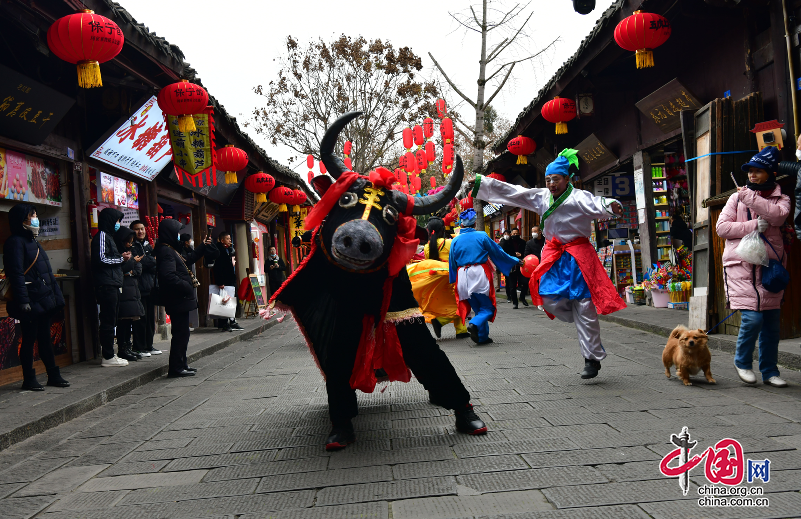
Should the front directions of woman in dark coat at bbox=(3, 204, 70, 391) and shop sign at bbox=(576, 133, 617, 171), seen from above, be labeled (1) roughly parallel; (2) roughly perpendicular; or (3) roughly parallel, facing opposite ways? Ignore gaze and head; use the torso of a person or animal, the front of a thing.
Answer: roughly perpendicular

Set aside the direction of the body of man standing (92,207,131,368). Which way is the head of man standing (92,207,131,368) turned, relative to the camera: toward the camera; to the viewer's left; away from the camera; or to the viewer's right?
to the viewer's right

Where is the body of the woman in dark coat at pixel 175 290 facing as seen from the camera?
to the viewer's right

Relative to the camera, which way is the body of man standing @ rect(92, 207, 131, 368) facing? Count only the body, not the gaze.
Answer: to the viewer's right

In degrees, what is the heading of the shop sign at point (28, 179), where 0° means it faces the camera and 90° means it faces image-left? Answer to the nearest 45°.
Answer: approximately 315°

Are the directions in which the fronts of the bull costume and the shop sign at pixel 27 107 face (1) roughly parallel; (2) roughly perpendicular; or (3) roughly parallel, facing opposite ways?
roughly perpendicular

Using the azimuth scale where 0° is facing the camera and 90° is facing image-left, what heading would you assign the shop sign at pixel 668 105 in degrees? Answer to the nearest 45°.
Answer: approximately 45°

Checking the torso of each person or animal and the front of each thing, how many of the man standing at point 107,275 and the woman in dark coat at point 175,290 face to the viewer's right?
2

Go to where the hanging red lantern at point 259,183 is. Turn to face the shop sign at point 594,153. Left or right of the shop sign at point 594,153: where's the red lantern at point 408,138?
left
